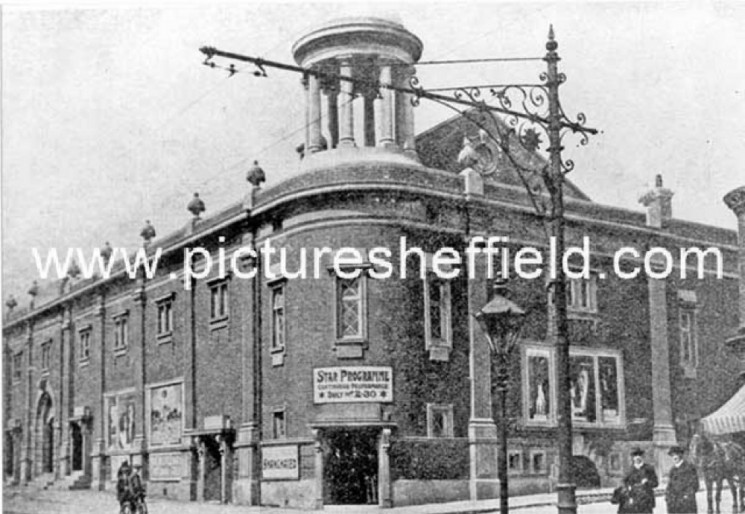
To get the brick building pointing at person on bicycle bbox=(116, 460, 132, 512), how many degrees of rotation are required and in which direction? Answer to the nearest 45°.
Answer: approximately 45° to its right

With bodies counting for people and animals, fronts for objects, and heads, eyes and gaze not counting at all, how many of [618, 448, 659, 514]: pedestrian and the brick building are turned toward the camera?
2

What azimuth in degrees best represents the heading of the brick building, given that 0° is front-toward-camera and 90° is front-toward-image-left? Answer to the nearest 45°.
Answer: approximately 0°

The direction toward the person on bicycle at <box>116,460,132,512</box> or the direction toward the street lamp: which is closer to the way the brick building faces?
the street lamp
